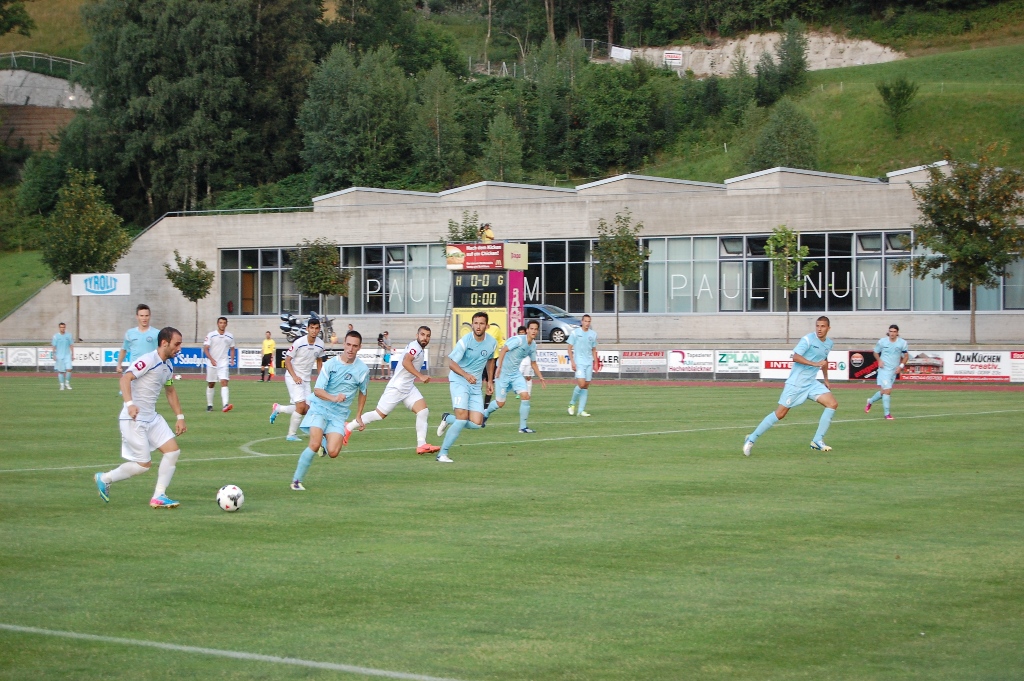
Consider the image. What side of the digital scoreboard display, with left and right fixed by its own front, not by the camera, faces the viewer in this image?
front

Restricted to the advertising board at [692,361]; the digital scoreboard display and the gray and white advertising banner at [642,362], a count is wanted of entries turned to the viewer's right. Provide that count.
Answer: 0

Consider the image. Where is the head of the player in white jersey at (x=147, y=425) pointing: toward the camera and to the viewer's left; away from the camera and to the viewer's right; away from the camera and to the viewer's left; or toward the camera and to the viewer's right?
toward the camera and to the viewer's right

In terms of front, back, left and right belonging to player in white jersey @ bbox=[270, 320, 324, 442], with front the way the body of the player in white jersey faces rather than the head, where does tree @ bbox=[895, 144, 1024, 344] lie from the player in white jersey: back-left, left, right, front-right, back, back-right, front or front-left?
left

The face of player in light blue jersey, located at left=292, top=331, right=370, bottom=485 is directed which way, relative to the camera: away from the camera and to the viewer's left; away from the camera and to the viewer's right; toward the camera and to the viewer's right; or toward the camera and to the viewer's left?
toward the camera and to the viewer's left

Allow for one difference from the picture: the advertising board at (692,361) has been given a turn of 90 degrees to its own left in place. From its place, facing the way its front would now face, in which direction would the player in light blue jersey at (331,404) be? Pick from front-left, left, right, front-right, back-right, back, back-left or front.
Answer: right

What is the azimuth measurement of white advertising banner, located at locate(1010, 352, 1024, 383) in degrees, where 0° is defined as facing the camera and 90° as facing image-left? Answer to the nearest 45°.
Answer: approximately 0°

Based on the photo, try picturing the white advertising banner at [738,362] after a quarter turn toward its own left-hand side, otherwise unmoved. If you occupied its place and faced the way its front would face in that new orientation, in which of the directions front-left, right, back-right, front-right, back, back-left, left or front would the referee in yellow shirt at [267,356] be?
back

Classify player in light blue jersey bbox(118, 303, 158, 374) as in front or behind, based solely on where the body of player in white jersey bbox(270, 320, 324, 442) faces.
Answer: behind

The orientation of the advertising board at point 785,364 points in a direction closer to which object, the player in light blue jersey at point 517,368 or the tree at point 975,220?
the player in light blue jersey

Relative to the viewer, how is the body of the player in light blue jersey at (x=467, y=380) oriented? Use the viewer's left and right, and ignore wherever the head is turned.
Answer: facing the viewer and to the right of the viewer

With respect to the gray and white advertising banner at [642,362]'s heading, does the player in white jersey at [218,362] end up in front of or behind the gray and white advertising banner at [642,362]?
in front
